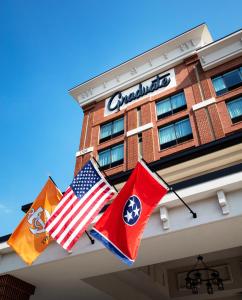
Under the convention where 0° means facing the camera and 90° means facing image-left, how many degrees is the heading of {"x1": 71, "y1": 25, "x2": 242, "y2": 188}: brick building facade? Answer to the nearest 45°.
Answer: approximately 45°
